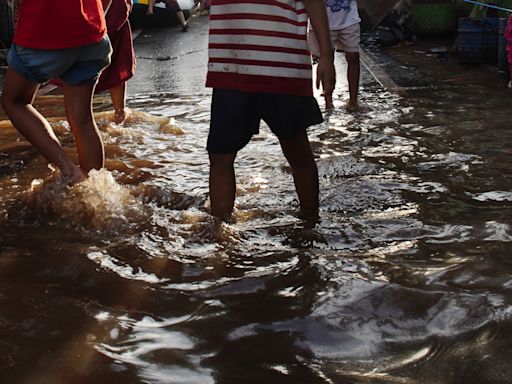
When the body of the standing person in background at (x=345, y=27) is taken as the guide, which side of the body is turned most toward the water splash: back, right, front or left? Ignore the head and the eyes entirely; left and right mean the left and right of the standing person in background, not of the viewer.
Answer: front

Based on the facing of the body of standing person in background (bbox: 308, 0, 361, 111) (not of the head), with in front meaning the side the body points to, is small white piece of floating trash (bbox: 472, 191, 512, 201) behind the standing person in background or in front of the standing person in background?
in front

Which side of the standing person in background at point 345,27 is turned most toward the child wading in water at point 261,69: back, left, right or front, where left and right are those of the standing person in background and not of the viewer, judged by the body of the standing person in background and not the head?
front

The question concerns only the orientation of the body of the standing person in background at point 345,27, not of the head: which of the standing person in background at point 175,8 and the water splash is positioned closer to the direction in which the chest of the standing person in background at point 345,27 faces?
the water splash

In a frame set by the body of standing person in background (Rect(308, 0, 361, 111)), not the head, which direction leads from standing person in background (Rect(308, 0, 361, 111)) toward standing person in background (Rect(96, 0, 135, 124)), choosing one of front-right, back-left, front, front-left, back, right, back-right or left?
front-right

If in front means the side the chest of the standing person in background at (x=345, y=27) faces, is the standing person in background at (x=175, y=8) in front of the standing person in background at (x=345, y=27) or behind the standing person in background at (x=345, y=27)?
behind

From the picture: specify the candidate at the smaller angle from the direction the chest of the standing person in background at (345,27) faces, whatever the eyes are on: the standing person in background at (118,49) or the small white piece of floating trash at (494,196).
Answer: the small white piece of floating trash

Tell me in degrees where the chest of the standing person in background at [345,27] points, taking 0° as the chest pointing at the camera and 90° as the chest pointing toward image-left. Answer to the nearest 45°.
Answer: approximately 0°

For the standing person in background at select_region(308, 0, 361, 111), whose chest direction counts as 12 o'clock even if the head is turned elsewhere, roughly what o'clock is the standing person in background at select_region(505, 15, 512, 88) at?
the standing person in background at select_region(505, 15, 512, 88) is roughly at 8 o'clock from the standing person in background at select_region(308, 0, 361, 111).
